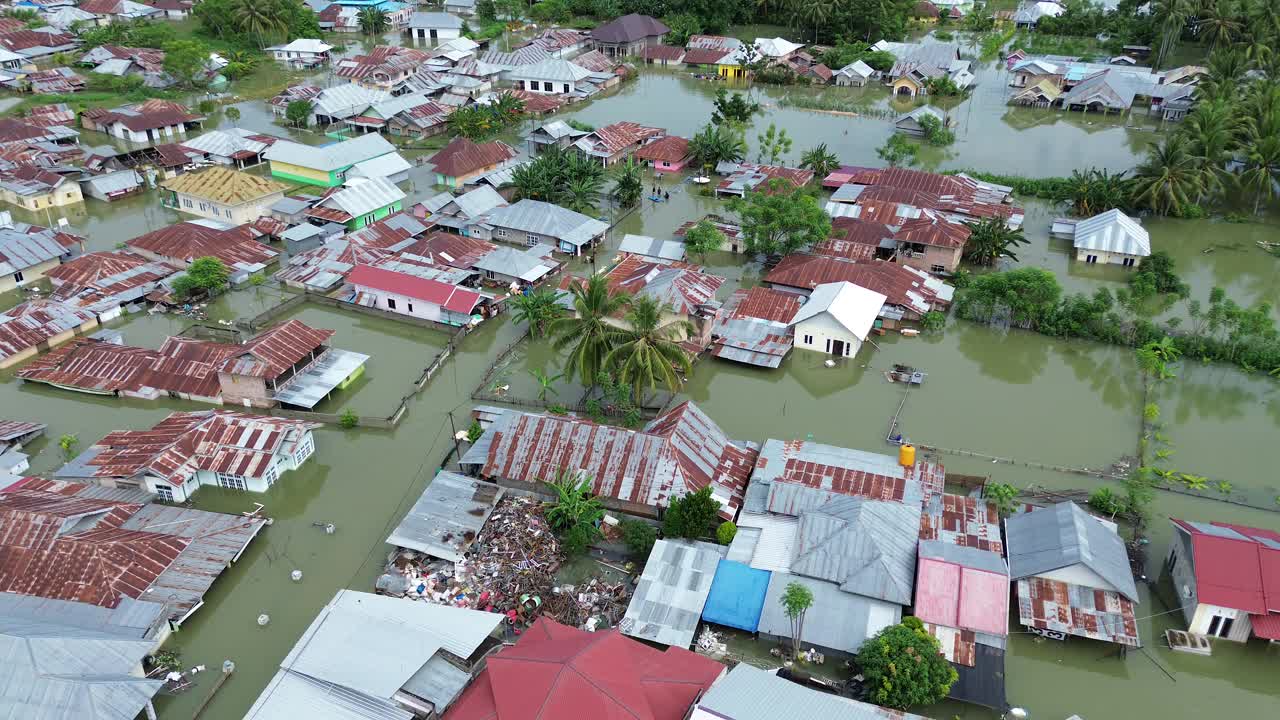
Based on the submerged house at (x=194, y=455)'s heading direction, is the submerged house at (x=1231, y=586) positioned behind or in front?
in front

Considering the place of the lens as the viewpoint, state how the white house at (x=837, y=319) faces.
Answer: facing the viewer

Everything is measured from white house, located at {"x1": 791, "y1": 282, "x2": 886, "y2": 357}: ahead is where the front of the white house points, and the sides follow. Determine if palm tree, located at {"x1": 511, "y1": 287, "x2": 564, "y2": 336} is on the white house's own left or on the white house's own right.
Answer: on the white house's own right

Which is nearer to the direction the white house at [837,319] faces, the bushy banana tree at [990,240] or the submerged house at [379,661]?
the submerged house

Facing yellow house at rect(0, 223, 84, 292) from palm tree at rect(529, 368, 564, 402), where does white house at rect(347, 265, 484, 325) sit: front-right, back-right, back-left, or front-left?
front-right

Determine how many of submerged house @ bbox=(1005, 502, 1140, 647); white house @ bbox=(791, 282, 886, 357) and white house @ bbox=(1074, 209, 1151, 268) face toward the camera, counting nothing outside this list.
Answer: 3

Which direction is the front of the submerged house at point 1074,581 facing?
toward the camera
